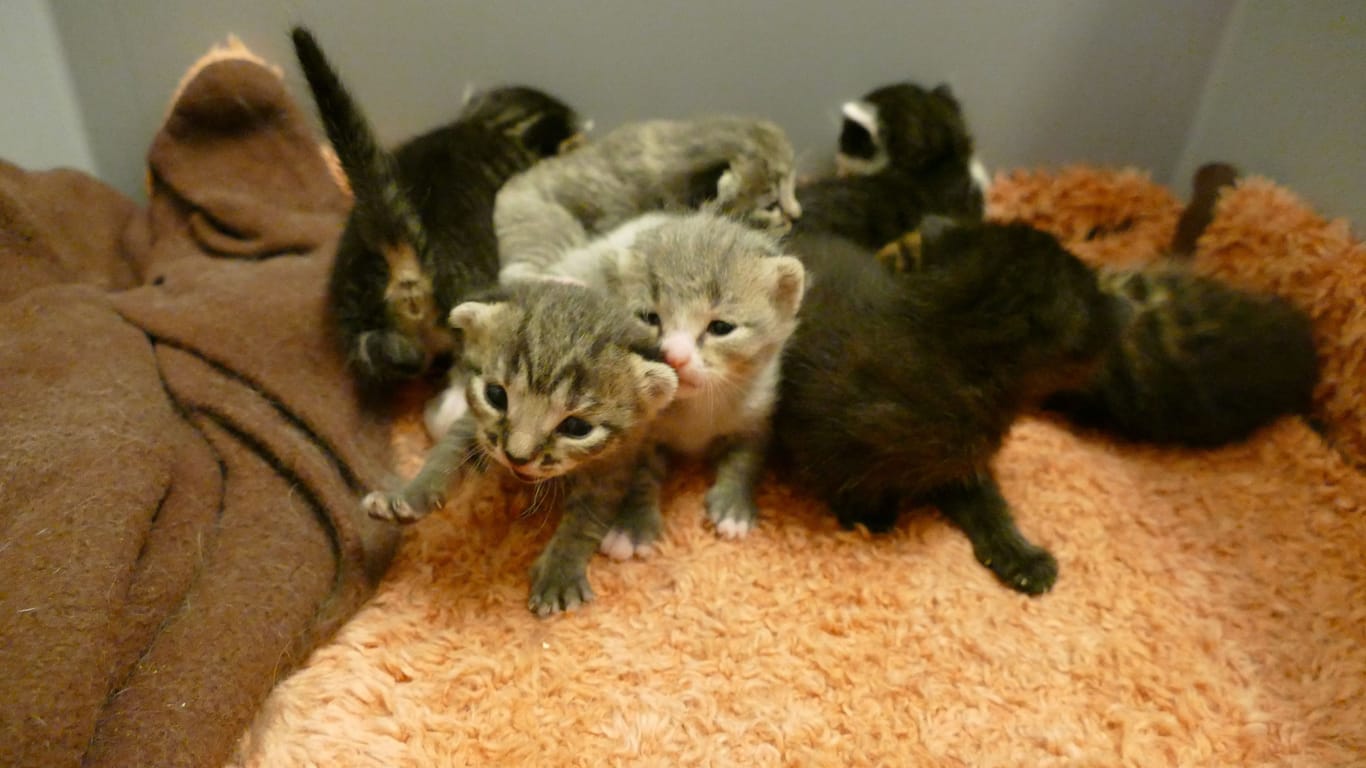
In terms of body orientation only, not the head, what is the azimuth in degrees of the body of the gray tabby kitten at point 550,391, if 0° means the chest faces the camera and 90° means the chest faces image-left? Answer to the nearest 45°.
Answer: approximately 45°

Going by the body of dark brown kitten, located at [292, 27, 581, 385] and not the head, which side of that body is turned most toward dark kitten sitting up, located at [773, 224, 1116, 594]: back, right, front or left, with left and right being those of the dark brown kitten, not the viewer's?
right

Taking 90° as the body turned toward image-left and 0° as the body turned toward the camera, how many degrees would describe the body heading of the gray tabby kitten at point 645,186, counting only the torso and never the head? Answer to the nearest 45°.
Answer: approximately 270°

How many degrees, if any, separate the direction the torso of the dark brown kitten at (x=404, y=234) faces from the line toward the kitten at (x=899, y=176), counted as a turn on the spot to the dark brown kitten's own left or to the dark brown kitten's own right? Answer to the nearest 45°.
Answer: approximately 45° to the dark brown kitten's own right

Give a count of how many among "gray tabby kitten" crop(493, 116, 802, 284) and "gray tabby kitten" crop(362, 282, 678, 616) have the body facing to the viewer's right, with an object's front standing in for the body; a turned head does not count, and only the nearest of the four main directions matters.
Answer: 1

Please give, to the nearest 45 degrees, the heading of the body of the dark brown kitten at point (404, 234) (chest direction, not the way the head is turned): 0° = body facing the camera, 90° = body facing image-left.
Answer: approximately 225°

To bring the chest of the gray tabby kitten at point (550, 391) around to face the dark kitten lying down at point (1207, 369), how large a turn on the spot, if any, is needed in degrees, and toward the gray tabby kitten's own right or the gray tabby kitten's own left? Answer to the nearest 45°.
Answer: approximately 135° to the gray tabby kitten's own left

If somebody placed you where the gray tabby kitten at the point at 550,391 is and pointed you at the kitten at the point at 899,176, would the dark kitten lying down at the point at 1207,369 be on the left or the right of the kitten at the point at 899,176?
right

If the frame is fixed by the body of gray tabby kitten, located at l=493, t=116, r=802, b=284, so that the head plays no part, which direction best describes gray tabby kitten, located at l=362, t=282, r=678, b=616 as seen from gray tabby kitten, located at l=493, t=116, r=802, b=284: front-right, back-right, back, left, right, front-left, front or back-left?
right

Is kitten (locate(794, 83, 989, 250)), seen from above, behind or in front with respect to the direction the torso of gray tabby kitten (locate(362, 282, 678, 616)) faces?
behind

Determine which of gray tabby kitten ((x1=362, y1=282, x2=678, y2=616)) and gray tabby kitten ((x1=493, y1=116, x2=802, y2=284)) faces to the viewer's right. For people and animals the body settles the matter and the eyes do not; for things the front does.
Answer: gray tabby kitten ((x1=493, y1=116, x2=802, y2=284))

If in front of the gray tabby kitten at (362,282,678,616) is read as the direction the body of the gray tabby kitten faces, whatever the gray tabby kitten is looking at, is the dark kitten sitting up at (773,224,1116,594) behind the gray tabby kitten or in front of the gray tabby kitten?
behind

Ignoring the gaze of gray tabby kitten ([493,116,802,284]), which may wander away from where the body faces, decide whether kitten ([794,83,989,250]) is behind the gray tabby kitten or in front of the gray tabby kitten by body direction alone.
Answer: in front
